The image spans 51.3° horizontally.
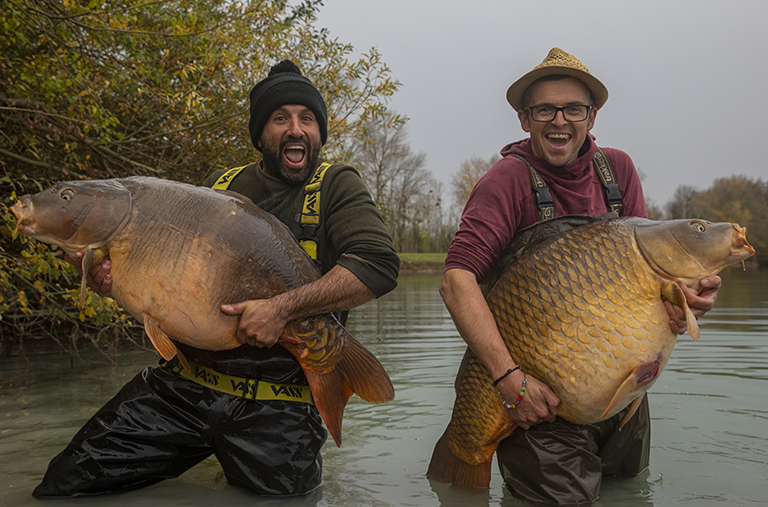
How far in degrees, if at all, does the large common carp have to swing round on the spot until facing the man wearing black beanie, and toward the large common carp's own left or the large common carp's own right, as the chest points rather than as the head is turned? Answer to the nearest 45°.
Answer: approximately 180°

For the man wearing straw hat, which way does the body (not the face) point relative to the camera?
toward the camera

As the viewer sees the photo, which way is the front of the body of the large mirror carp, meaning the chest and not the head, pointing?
to the viewer's left

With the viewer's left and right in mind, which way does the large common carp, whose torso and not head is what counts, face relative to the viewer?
facing to the right of the viewer

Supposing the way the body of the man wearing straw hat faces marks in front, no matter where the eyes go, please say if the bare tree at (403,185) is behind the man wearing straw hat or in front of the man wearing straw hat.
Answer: behind

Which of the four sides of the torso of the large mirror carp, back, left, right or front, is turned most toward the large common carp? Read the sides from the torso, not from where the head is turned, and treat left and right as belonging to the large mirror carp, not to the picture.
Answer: back

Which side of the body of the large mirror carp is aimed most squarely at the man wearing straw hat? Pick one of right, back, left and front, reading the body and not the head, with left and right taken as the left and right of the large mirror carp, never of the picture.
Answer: back

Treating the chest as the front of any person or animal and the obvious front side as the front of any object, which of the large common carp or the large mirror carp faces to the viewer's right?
the large common carp

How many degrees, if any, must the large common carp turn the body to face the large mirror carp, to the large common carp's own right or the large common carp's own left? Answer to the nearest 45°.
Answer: approximately 180°

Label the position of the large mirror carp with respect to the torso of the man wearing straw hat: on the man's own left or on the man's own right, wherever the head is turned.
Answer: on the man's own right
